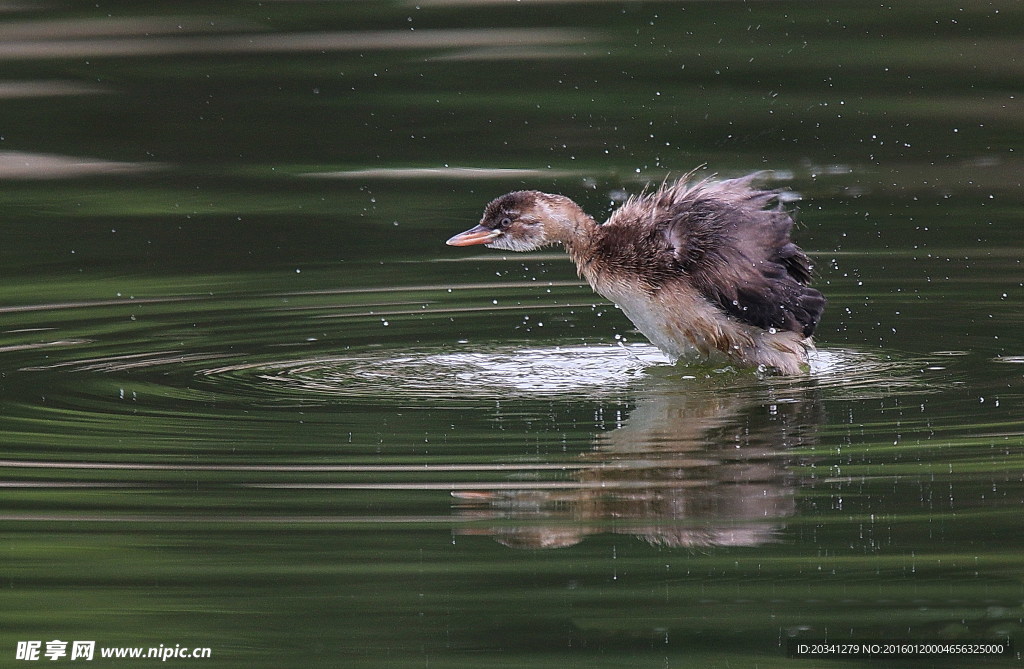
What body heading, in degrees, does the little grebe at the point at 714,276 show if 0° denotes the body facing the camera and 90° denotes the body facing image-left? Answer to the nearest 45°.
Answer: approximately 90°
